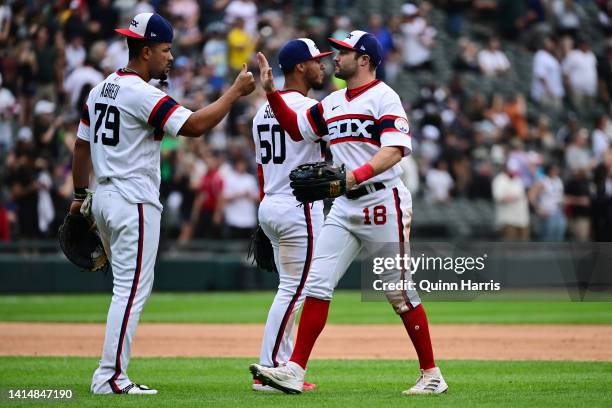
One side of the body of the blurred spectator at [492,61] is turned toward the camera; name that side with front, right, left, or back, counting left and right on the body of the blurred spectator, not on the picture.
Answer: front

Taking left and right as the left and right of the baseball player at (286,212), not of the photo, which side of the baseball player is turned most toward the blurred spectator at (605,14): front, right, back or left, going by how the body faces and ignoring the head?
front

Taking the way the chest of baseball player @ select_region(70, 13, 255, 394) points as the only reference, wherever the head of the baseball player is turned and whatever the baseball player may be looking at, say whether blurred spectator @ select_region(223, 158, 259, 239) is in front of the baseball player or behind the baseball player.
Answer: in front

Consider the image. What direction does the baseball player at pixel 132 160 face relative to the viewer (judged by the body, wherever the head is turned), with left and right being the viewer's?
facing away from the viewer and to the right of the viewer

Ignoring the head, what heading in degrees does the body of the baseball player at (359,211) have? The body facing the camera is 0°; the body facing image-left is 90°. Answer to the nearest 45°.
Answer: approximately 45°

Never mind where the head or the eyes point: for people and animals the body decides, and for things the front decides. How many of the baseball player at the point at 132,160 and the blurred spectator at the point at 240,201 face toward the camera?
1

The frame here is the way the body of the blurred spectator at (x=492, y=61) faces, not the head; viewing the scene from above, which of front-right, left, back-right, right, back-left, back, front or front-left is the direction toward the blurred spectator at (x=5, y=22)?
front-right

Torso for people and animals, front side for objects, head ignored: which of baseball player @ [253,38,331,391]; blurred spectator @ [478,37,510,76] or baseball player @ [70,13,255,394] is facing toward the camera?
the blurred spectator

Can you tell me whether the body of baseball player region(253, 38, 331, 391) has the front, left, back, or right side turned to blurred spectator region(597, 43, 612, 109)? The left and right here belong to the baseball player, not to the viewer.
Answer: front

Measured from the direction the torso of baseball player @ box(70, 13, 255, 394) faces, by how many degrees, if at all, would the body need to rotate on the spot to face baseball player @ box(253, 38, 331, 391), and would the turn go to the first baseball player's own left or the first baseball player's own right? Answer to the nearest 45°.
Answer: approximately 45° to the first baseball player's own right

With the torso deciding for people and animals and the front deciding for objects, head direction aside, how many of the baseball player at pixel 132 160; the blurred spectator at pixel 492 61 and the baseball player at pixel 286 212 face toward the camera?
1

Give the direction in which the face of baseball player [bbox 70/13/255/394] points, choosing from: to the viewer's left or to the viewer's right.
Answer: to the viewer's right

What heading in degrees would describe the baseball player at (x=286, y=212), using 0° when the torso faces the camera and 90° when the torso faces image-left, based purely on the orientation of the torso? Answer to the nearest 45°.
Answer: approximately 225°

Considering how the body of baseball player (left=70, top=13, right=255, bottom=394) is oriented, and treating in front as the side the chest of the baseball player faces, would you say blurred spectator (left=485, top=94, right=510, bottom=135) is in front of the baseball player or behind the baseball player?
in front
